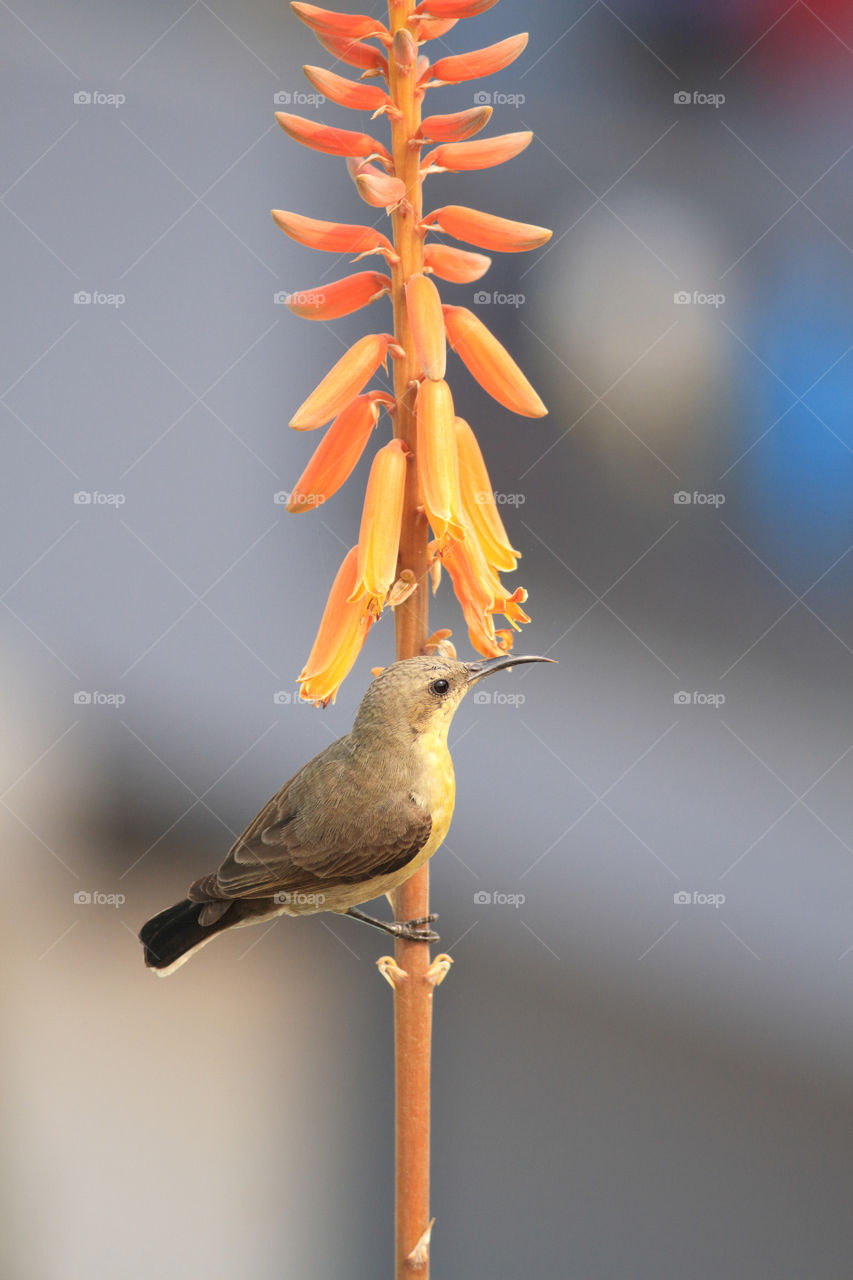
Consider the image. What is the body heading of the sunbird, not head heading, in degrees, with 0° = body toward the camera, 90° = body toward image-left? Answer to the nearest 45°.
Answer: approximately 270°
